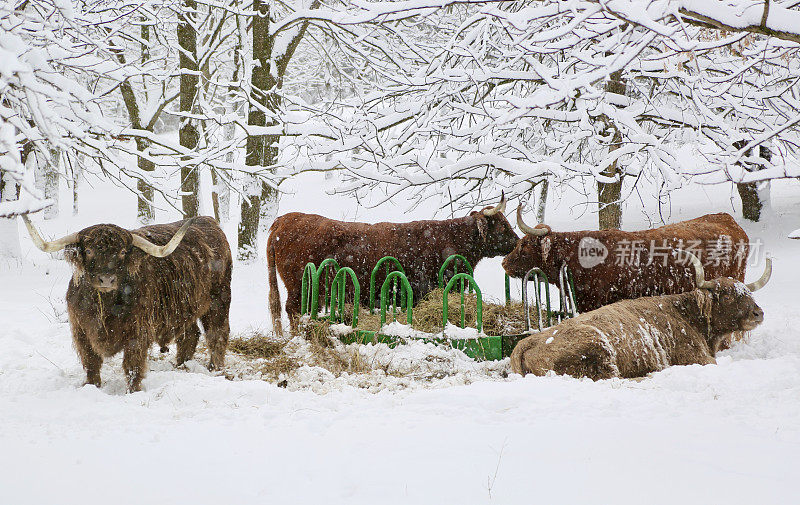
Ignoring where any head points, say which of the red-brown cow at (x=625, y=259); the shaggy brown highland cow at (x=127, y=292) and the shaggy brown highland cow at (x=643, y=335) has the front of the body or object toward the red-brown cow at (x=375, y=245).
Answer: the red-brown cow at (x=625, y=259)

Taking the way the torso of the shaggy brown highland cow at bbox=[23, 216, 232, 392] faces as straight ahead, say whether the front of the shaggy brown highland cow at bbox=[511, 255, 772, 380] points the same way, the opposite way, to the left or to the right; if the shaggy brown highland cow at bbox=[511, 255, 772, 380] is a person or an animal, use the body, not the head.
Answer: to the left

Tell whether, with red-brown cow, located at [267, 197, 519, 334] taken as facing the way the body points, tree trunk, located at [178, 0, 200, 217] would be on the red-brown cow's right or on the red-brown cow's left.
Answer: on the red-brown cow's left

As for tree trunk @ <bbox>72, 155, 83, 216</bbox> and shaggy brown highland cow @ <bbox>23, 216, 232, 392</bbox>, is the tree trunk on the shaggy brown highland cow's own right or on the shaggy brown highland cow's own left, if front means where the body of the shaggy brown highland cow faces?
on the shaggy brown highland cow's own right

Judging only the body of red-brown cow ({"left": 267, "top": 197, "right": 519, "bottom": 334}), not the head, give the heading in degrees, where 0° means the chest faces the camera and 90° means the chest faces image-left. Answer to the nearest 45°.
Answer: approximately 270°

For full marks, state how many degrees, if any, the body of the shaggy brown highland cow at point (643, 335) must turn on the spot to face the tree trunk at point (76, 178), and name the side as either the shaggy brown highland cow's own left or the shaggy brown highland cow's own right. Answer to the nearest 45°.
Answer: approximately 135° to the shaggy brown highland cow's own left

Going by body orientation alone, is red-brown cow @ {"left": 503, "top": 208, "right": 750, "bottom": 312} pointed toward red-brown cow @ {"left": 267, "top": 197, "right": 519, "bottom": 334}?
yes

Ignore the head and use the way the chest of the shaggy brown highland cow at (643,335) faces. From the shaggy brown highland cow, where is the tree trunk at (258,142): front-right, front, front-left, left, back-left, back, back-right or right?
back-left

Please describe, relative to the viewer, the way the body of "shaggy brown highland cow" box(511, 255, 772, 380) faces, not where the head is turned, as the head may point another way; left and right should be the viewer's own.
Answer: facing to the right of the viewer

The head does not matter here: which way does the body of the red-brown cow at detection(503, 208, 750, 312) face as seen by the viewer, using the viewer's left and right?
facing to the left of the viewer

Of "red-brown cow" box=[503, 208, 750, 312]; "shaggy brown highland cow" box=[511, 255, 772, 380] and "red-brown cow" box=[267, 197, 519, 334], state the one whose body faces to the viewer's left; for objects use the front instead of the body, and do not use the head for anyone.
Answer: "red-brown cow" box=[503, 208, 750, 312]

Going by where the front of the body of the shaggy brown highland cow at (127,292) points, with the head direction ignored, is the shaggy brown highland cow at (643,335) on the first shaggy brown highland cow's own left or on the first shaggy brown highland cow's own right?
on the first shaggy brown highland cow's own left
